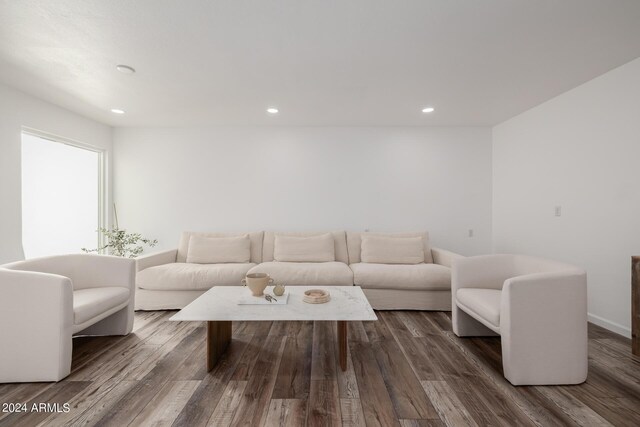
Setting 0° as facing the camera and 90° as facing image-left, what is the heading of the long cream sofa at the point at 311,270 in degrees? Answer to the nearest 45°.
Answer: approximately 0°

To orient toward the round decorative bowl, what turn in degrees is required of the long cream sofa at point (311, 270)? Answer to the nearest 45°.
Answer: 0° — it already faces it

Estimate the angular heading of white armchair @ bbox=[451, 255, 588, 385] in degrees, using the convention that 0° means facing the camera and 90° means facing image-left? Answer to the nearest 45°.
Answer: approximately 45°

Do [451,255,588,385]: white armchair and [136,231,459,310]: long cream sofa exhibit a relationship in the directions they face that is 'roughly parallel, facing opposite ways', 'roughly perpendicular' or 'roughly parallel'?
roughly perpendicular

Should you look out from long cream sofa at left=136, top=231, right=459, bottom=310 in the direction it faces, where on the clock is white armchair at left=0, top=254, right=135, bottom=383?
The white armchair is roughly at 2 o'clock from the long cream sofa.

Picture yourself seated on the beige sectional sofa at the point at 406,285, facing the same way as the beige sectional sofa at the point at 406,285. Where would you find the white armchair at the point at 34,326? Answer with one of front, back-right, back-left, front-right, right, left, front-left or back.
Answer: front-right

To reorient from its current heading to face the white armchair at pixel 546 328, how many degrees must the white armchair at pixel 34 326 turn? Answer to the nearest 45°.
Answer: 0° — it already faces it

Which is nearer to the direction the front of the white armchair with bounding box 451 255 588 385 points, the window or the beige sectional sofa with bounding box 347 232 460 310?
the window

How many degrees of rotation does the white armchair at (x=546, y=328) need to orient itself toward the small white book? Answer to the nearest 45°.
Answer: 0° — it already faces it

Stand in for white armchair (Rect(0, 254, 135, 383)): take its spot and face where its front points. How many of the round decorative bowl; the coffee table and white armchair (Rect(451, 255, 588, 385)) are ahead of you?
3
